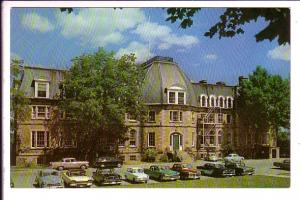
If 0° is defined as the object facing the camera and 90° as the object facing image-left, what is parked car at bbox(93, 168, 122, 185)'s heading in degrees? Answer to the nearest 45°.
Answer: approximately 315°

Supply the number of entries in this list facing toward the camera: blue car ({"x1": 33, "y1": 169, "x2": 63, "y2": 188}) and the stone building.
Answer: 2

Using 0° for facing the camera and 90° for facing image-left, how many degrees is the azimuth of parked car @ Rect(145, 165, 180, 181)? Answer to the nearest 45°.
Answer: approximately 315°

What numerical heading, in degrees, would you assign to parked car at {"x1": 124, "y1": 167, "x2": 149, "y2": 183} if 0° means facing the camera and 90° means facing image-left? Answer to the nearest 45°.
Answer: approximately 315°
